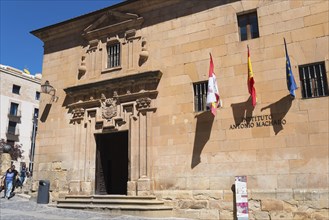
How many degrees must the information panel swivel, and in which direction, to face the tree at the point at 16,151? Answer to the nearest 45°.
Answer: approximately 135° to its right

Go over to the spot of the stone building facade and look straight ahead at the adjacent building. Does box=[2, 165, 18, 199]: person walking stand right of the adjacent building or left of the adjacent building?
left

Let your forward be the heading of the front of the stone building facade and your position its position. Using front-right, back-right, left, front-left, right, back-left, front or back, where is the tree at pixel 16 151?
right

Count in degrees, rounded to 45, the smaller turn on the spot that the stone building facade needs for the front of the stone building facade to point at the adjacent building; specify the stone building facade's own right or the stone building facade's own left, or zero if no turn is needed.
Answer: approximately 90° to the stone building facade's own right

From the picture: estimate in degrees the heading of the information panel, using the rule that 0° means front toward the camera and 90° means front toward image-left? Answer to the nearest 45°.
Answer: approximately 0°

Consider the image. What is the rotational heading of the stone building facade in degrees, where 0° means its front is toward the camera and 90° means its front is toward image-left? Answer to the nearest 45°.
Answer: approximately 45°

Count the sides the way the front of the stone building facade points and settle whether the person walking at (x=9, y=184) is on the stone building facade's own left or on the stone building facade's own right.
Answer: on the stone building facade's own right
